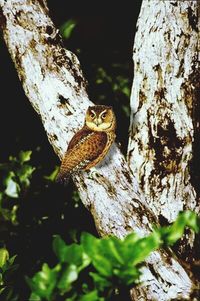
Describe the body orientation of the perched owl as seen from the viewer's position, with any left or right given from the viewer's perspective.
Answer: facing to the right of the viewer

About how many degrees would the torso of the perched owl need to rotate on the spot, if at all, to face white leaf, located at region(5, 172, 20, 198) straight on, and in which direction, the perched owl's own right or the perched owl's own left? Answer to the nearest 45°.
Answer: approximately 135° to the perched owl's own left

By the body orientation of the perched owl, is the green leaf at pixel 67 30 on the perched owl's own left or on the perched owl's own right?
on the perched owl's own left

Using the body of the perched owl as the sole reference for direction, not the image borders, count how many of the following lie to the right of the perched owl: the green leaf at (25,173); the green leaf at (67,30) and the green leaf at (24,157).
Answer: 0
